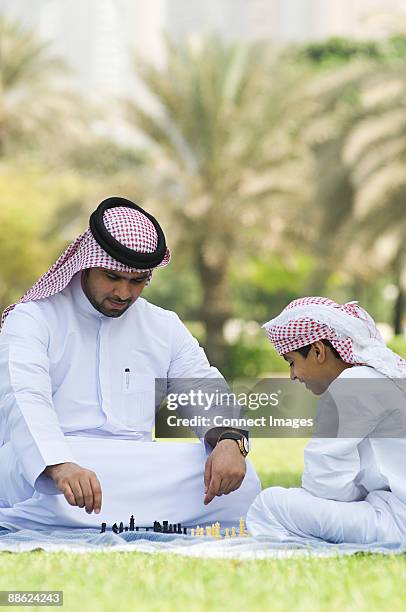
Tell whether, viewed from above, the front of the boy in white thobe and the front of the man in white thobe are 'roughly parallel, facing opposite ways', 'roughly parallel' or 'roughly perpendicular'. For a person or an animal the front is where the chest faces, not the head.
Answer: roughly perpendicular

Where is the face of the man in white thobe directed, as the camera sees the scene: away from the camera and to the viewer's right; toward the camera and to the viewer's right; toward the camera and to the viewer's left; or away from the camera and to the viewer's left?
toward the camera and to the viewer's right

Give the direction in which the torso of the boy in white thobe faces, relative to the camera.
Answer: to the viewer's left

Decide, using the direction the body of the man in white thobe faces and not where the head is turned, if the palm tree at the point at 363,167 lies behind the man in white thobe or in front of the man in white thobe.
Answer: behind

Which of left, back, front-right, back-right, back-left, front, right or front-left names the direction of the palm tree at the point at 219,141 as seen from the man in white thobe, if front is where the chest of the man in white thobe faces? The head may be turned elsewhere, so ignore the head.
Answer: back

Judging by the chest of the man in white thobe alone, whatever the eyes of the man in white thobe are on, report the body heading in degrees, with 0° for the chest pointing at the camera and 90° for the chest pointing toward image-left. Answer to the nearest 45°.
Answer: approximately 0°

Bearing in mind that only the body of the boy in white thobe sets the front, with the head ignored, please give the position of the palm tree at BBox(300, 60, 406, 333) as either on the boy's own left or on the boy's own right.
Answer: on the boy's own right

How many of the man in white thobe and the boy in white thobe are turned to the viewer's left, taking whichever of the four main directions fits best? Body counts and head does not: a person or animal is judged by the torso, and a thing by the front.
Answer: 1
